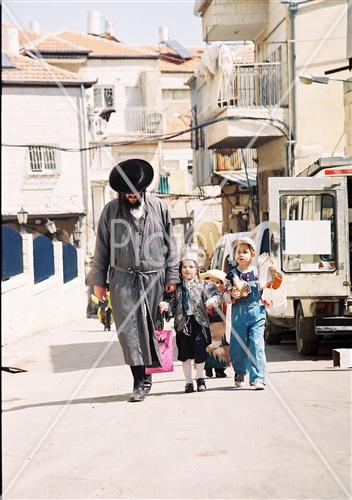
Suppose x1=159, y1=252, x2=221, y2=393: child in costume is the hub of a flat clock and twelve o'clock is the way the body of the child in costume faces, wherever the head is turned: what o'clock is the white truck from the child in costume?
The white truck is roughly at 7 o'clock from the child in costume.

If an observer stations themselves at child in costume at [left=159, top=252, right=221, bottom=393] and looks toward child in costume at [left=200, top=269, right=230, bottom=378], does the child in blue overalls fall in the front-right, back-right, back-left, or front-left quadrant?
front-right

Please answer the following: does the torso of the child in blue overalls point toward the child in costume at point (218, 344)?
no

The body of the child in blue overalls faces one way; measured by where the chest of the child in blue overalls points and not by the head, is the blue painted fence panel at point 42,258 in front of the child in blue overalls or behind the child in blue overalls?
behind

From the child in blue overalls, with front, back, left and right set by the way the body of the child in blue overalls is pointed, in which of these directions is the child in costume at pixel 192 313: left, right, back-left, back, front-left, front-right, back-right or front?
right

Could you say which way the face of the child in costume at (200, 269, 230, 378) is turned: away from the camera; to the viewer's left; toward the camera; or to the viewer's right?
toward the camera

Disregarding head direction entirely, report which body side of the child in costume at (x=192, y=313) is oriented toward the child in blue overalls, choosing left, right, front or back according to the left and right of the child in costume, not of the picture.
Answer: left

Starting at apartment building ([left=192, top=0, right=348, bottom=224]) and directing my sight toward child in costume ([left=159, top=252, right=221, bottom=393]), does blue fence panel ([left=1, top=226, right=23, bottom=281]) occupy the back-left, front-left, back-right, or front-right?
front-right

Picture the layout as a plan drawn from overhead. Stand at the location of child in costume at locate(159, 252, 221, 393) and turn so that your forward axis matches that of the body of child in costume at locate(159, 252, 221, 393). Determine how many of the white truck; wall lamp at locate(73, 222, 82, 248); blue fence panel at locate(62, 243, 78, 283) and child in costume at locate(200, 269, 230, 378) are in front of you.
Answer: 0

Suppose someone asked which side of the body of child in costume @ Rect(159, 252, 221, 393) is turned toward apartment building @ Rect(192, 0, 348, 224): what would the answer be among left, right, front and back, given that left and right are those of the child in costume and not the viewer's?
back

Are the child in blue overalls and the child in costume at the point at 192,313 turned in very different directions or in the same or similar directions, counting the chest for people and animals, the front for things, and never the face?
same or similar directions

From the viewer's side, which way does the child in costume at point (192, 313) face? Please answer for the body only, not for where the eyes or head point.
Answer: toward the camera

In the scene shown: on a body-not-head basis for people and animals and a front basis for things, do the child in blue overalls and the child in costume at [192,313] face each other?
no

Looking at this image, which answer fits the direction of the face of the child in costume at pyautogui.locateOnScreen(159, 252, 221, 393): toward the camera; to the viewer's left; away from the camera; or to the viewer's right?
toward the camera

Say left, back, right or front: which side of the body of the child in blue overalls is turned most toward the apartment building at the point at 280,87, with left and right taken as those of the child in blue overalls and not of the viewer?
back

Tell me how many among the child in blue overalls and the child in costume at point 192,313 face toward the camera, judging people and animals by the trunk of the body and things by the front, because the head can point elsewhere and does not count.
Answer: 2
